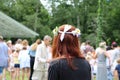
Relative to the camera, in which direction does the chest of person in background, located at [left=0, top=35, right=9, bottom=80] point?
away from the camera

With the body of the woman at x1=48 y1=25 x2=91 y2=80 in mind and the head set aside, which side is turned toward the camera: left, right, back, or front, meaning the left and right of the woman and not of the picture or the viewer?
back

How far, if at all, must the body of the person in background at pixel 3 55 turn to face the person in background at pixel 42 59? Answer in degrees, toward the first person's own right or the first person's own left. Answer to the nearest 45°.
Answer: approximately 90° to the first person's own right

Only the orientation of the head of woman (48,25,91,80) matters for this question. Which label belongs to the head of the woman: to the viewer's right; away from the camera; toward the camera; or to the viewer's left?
away from the camera

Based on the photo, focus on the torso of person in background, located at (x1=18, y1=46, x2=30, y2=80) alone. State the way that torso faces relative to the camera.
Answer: away from the camera

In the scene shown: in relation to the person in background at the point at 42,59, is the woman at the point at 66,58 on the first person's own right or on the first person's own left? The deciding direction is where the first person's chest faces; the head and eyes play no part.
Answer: on the first person's own right

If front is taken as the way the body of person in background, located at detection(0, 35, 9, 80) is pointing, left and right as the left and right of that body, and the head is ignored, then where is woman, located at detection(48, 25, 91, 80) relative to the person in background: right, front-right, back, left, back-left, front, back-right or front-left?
back

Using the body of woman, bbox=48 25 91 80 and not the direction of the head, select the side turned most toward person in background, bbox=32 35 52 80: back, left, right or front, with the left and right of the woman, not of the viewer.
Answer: front
